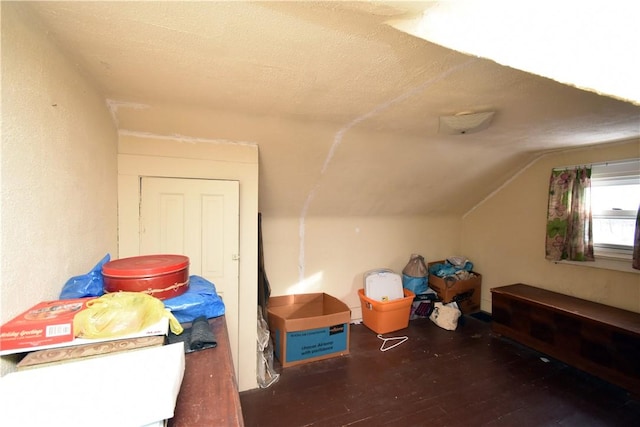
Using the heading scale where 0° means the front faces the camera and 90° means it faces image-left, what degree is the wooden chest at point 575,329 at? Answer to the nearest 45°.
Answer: approximately 45°

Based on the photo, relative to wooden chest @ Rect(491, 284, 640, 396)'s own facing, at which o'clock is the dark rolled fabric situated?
The dark rolled fabric is roughly at 11 o'clock from the wooden chest.

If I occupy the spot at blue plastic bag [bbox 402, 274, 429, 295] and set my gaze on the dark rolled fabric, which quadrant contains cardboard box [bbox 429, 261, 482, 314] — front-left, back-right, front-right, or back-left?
back-left

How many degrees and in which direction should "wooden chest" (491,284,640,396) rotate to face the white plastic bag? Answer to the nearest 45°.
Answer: approximately 45° to its right
